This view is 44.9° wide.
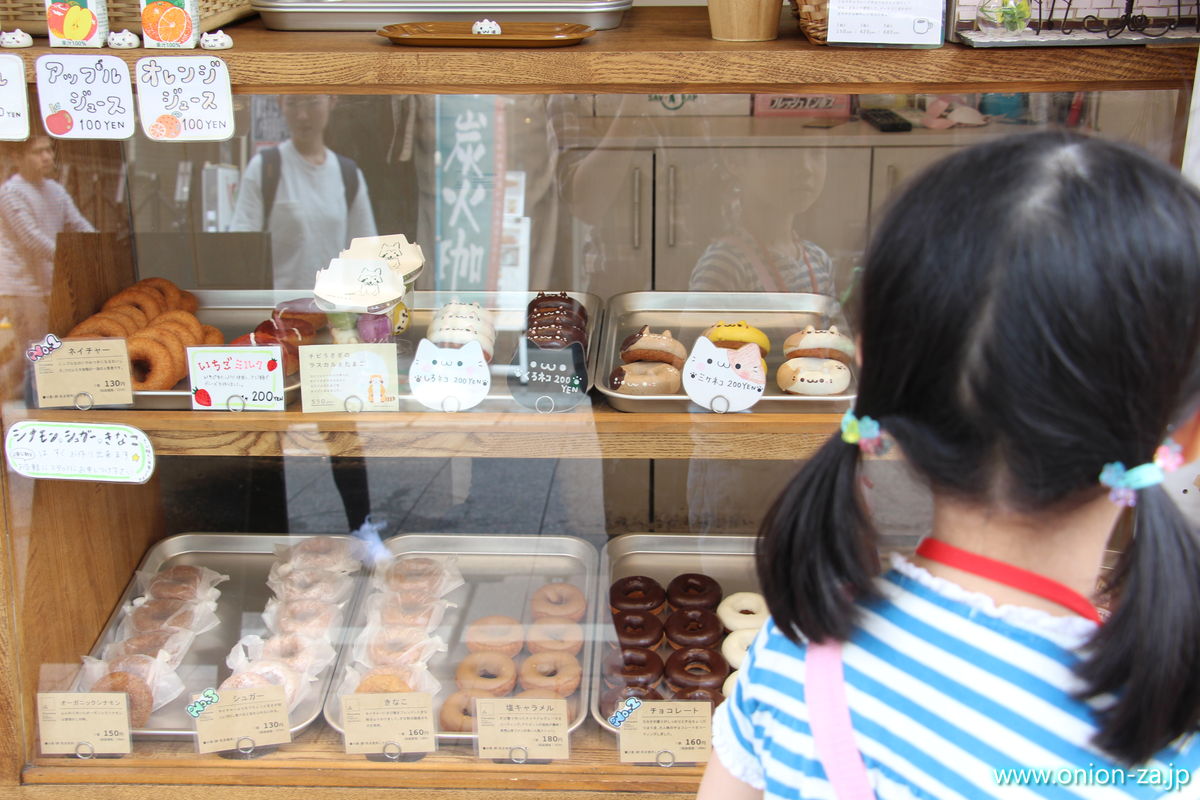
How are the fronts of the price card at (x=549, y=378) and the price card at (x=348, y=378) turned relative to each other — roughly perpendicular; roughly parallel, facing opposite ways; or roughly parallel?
roughly parallel

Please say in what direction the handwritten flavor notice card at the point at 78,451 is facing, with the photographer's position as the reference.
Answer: facing the viewer

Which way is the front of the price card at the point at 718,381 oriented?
toward the camera

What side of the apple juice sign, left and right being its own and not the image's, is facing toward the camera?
front

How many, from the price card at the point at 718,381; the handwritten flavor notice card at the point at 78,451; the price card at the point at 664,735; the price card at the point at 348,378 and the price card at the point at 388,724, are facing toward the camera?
5

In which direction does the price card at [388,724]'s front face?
toward the camera

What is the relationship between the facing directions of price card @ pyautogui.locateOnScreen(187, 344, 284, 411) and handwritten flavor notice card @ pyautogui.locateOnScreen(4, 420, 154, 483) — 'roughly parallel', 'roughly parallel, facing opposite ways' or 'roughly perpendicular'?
roughly parallel

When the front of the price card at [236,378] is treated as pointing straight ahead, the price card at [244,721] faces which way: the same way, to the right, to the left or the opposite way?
the same way

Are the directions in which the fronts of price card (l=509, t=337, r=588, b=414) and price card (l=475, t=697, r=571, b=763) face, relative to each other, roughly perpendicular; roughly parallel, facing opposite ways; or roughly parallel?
roughly parallel

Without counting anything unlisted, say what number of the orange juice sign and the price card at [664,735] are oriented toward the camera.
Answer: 2

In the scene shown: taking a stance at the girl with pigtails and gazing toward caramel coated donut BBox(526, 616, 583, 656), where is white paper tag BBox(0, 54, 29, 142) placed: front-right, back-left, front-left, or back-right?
front-left
